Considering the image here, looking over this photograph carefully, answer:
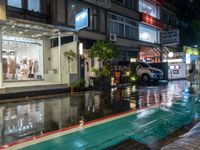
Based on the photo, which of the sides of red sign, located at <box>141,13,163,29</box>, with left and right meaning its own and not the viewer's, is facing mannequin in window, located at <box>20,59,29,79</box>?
right

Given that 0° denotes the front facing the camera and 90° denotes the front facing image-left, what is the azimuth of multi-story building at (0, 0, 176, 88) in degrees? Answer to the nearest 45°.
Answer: approximately 315°

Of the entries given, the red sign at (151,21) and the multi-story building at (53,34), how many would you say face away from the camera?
0

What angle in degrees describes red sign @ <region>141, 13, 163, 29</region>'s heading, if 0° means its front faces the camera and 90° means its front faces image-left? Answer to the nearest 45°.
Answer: approximately 315°

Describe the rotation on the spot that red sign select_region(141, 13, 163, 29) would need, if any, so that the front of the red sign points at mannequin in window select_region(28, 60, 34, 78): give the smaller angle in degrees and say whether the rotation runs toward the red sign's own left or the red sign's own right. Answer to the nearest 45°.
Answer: approximately 90° to the red sign's own right

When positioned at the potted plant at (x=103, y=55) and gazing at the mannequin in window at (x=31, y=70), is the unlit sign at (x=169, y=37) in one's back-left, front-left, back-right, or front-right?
back-right
